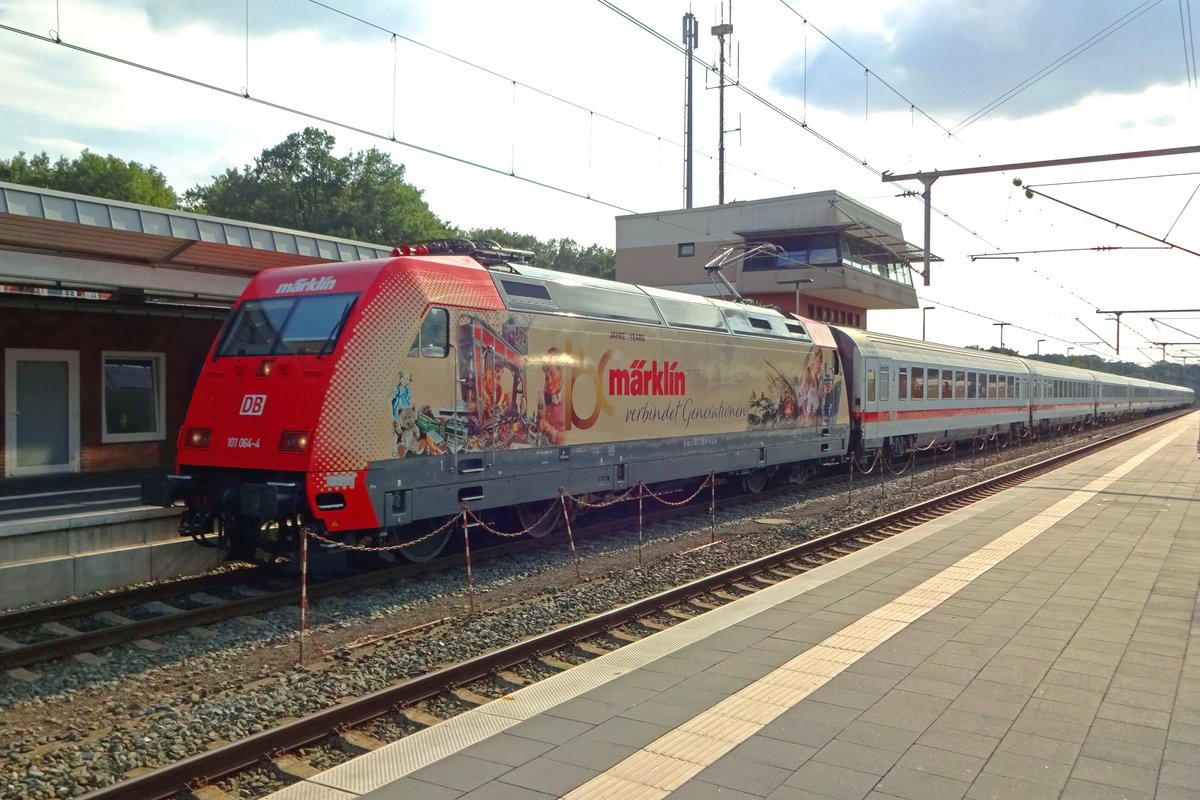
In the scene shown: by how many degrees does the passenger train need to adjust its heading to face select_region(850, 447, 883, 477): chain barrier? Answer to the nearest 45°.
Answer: approximately 180°

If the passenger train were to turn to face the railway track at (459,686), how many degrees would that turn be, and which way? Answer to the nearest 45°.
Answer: approximately 45° to its left

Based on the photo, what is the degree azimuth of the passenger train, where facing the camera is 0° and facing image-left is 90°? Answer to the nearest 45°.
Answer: approximately 45°

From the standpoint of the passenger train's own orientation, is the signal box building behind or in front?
behind
